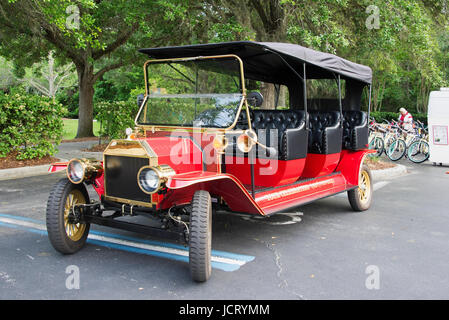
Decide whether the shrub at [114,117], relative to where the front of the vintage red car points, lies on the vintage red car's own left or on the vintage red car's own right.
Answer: on the vintage red car's own right

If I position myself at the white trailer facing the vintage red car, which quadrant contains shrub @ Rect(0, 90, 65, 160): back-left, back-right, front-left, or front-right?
front-right

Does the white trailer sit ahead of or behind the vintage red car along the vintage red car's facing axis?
behind

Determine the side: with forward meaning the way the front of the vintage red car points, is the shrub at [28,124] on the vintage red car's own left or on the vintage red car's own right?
on the vintage red car's own right

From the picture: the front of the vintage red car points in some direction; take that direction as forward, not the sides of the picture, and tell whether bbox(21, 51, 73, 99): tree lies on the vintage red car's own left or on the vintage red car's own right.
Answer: on the vintage red car's own right

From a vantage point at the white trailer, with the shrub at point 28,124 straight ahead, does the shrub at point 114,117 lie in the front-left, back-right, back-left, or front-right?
front-right

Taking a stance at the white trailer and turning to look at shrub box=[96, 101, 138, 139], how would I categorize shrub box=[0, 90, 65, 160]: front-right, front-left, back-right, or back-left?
front-left
